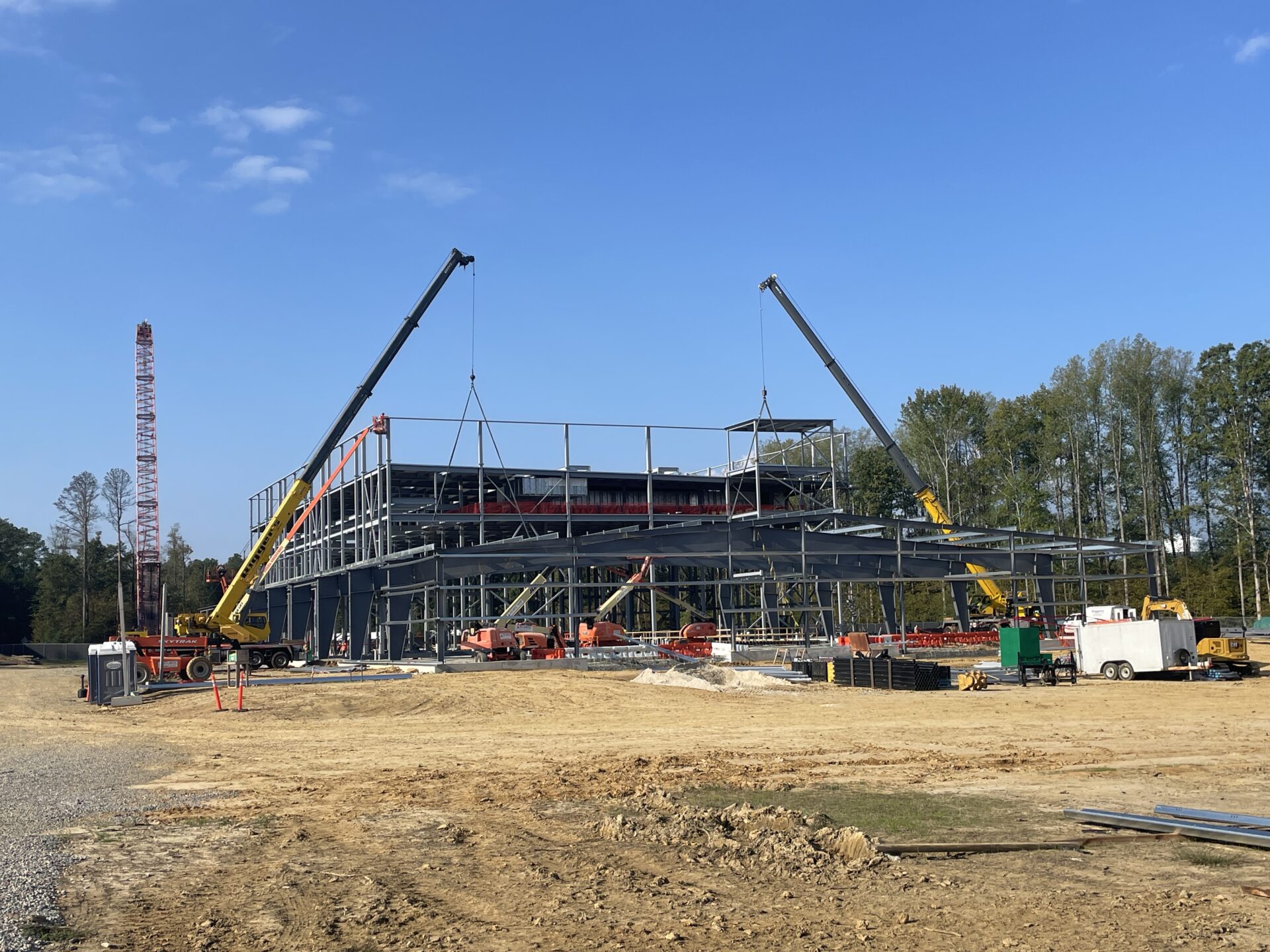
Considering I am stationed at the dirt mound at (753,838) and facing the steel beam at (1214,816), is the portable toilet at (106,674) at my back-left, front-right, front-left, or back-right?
back-left

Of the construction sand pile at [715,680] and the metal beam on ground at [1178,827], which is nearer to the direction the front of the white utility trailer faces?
the metal beam on ground

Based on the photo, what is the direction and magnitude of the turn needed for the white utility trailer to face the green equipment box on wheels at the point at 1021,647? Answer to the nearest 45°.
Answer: approximately 135° to its right

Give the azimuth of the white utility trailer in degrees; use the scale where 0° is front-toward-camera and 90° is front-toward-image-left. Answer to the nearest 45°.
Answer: approximately 315°

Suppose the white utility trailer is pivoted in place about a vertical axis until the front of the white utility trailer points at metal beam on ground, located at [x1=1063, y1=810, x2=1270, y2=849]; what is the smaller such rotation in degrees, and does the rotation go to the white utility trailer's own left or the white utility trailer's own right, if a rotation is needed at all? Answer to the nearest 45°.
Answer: approximately 45° to the white utility trailer's own right

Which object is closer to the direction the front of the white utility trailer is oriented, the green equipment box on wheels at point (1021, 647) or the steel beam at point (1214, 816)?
the steel beam
